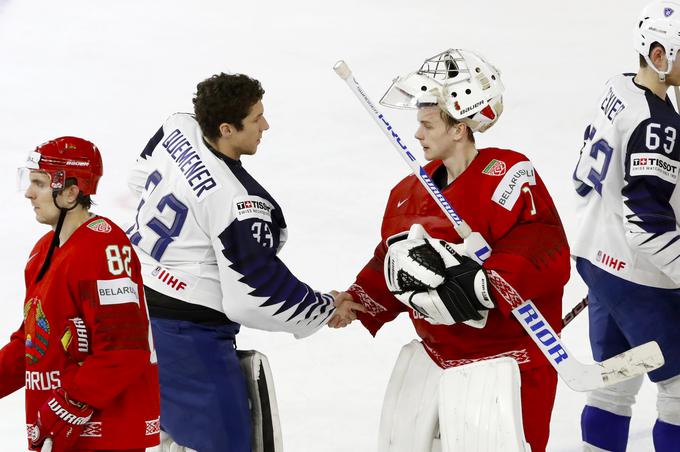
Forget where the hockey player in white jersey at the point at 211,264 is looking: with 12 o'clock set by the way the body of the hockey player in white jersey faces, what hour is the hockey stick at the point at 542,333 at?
The hockey stick is roughly at 2 o'clock from the hockey player in white jersey.

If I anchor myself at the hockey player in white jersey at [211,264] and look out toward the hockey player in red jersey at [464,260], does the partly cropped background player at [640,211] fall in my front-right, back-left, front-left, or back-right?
front-left

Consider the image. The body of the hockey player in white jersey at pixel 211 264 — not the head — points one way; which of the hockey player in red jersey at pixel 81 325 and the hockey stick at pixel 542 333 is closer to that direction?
the hockey stick

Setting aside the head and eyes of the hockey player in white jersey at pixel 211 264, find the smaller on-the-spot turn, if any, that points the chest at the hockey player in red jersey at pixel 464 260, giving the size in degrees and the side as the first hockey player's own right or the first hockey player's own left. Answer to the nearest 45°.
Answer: approximately 45° to the first hockey player's own right

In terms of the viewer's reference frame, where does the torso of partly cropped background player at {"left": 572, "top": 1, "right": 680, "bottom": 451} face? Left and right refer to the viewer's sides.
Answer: facing away from the viewer and to the right of the viewer

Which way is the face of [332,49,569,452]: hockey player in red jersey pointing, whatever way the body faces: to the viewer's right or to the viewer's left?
to the viewer's left

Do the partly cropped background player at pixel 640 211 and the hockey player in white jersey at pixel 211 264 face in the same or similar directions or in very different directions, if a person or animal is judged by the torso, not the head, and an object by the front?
same or similar directions

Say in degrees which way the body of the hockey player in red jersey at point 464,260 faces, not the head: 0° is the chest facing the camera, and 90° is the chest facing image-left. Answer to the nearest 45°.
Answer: approximately 45°

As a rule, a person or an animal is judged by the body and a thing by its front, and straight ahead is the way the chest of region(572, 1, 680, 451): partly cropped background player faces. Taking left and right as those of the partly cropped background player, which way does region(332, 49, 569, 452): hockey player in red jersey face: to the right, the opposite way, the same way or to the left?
the opposite way

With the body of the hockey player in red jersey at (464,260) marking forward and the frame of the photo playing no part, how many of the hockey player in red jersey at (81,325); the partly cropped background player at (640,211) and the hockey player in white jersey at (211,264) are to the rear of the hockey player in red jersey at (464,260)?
1

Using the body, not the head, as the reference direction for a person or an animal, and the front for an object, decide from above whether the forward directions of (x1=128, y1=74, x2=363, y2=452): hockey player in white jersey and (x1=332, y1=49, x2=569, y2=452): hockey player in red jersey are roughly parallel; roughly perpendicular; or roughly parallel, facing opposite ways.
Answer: roughly parallel, facing opposite ways

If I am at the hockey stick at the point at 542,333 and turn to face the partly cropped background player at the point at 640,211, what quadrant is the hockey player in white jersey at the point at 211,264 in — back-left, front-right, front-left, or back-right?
back-left

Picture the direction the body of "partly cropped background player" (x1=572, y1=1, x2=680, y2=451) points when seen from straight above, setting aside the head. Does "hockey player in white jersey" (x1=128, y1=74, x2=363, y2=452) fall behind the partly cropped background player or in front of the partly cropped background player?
behind

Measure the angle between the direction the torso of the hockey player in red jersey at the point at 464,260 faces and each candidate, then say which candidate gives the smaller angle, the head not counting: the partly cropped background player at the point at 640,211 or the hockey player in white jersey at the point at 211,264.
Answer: the hockey player in white jersey

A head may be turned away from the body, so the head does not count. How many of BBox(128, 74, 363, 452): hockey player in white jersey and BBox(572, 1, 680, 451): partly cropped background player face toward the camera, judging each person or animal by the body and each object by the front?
0

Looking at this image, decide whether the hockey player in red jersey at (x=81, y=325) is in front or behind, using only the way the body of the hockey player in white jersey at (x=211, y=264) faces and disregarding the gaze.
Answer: behind

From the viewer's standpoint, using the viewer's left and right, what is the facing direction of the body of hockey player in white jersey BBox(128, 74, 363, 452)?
facing away from the viewer and to the right of the viewer
